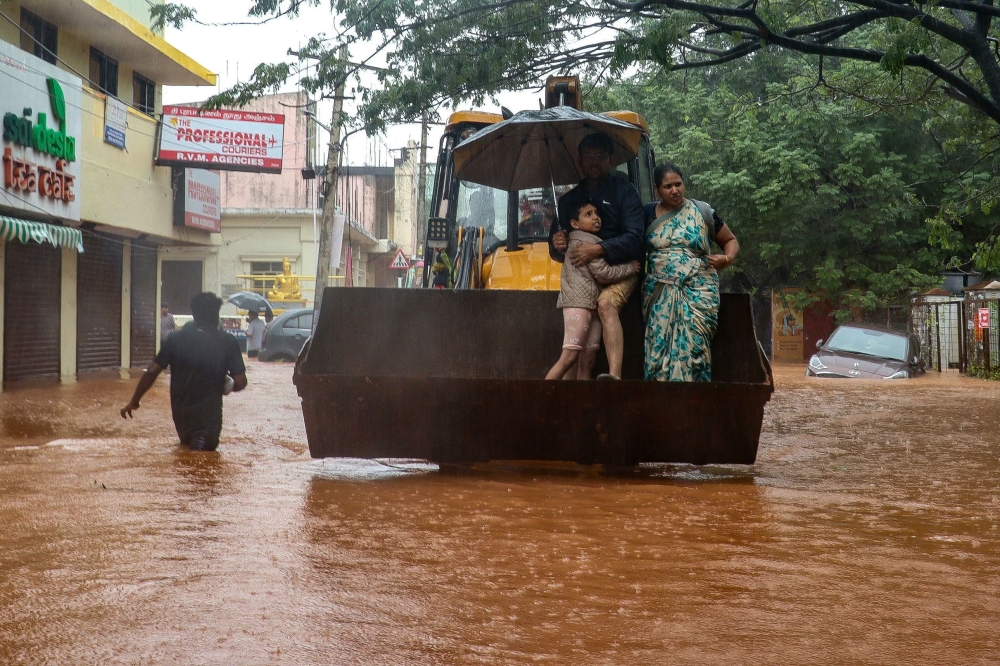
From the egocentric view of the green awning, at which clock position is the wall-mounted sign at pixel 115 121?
The wall-mounted sign is roughly at 8 o'clock from the green awning.

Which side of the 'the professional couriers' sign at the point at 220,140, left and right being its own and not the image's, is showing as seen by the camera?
front

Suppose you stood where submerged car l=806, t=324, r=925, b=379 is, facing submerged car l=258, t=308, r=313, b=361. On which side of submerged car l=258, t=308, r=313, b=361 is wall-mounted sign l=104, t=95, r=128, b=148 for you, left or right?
left

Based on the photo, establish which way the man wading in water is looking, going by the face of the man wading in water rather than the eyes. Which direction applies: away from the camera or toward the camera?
away from the camera

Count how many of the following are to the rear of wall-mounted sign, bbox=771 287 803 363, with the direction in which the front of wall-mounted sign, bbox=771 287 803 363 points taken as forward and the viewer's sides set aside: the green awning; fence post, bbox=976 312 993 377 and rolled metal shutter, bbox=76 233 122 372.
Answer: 0

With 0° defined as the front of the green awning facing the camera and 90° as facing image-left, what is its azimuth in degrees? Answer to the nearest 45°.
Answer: approximately 315°

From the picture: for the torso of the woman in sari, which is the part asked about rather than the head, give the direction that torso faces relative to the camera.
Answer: toward the camera

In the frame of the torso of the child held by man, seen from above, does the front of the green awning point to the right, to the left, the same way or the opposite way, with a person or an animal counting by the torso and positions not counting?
the same way

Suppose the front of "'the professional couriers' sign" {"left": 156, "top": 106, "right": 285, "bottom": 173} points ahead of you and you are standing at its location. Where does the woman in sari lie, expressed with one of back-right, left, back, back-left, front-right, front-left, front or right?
front

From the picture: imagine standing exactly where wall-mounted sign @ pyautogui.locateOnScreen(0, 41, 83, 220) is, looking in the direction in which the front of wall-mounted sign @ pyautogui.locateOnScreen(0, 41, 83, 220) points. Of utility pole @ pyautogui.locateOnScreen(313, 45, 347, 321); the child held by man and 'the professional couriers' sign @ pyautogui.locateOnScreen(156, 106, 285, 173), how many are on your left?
2

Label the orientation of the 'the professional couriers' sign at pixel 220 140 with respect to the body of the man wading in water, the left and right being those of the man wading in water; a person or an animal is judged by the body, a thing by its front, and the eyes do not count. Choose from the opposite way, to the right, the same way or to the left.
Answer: the opposite way

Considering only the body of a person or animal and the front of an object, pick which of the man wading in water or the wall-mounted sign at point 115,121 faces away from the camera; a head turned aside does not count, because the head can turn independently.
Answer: the man wading in water

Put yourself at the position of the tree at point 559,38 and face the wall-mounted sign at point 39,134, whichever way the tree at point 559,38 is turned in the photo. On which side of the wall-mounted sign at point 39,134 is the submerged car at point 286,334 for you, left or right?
right

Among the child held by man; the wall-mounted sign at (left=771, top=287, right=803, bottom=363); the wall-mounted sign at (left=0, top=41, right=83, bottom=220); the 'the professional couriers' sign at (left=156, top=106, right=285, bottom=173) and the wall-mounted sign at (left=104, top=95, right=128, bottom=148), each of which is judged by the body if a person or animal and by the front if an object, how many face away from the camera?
0
